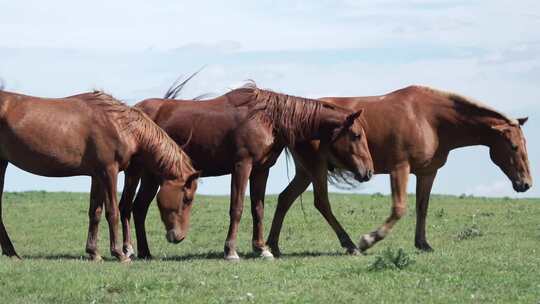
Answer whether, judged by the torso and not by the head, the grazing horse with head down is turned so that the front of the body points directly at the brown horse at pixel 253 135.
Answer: yes

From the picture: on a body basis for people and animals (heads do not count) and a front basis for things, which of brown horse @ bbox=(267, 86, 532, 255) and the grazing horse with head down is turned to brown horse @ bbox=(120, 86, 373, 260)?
the grazing horse with head down

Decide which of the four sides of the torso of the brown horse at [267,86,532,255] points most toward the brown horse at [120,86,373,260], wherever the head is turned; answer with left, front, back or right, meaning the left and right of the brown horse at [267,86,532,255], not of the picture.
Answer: back

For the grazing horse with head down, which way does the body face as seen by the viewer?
to the viewer's right

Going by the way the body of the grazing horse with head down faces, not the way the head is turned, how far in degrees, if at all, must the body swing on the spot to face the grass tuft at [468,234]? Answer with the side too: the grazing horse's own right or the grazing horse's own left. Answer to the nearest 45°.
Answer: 0° — it already faces it

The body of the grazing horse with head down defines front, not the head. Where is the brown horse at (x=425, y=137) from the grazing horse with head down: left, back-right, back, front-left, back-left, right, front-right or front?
front

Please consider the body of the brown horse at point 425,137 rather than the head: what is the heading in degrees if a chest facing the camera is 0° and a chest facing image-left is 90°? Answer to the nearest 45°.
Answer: approximately 270°
